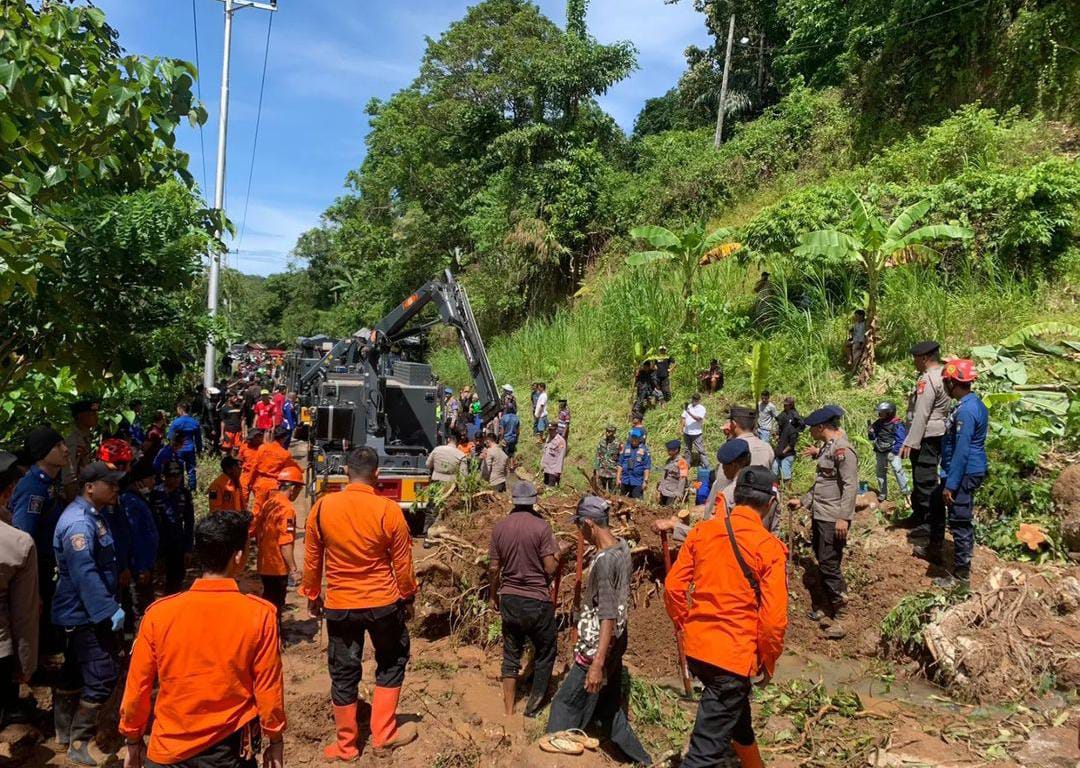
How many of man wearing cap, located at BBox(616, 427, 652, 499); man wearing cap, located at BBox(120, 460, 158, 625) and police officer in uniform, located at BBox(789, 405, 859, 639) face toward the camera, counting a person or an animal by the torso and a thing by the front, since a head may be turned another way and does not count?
1

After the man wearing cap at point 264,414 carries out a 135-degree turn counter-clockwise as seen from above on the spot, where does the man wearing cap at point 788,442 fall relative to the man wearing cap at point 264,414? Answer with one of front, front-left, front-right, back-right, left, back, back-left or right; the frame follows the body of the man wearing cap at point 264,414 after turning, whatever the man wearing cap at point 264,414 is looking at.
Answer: right

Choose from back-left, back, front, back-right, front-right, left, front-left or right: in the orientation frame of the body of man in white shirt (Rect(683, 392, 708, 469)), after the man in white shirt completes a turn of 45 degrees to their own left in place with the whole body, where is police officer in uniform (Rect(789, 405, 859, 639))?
front

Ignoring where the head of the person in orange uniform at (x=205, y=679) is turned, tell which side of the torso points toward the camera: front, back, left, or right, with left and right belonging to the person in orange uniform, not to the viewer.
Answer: back

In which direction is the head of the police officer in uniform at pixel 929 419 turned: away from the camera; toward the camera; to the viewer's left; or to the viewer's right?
to the viewer's left

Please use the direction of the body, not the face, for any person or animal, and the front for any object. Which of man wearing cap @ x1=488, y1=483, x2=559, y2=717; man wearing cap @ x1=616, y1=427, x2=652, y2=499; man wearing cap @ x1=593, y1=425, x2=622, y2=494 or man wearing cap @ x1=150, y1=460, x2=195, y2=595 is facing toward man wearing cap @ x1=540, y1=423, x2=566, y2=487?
man wearing cap @ x1=488, y1=483, x2=559, y2=717

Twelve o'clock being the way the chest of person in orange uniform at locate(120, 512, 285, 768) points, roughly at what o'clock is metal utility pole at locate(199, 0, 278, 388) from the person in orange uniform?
The metal utility pole is roughly at 12 o'clock from the person in orange uniform.

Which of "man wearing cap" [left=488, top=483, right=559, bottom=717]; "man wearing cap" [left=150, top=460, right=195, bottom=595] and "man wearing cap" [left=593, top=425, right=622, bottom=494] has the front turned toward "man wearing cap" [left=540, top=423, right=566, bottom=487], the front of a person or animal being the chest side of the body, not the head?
"man wearing cap" [left=488, top=483, right=559, bottom=717]

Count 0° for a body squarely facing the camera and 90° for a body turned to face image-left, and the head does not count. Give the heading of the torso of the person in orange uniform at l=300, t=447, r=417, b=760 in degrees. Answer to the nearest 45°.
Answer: approximately 180°

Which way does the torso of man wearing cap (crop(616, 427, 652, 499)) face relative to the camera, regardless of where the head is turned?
toward the camera

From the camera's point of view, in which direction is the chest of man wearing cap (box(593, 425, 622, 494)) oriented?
toward the camera

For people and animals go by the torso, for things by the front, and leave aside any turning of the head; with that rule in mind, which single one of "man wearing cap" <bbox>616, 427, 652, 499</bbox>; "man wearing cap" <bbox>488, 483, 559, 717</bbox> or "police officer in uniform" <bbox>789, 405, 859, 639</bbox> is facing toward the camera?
"man wearing cap" <bbox>616, 427, 652, 499</bbox>

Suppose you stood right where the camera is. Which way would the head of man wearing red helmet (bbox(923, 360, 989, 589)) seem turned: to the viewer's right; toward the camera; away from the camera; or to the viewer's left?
to the viewer's left

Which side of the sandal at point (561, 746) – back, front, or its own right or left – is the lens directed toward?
left

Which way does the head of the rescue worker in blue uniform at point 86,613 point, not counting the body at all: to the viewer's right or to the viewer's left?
to the viewer's right
